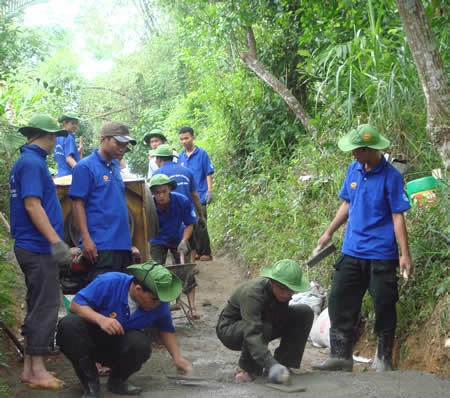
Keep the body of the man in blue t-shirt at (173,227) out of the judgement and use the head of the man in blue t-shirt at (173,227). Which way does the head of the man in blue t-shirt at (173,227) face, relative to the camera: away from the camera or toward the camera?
toward the camera

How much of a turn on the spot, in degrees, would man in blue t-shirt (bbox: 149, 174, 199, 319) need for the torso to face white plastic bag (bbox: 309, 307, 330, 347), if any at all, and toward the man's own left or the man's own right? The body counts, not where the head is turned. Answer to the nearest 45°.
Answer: approximately 90° to the man's own left

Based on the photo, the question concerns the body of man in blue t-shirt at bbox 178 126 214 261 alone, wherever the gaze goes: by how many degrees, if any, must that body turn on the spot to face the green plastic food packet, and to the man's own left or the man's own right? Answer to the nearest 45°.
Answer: approximately 90° to the man's own left

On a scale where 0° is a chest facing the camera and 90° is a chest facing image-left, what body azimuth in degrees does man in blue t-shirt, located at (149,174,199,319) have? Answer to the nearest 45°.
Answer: approximately 45°

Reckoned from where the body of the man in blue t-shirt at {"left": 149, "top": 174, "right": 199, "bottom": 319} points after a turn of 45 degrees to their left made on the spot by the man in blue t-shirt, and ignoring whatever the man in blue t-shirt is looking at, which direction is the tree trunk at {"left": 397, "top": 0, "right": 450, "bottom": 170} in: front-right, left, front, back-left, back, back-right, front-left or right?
front-left

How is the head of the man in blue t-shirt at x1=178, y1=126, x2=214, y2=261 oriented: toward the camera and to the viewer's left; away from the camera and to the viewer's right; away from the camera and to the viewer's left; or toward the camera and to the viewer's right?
toward the camera and to the viewer's left

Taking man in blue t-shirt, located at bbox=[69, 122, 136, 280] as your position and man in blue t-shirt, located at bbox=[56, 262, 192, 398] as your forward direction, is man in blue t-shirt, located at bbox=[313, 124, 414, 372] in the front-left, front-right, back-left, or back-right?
front-left

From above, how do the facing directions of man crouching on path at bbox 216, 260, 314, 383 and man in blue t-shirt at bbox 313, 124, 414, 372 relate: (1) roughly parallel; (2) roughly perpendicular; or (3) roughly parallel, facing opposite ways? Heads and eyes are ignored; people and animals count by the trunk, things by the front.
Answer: roughly perpendicular

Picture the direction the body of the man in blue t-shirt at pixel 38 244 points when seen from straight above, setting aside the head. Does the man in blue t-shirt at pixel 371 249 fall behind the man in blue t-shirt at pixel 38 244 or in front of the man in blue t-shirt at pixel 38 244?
in front

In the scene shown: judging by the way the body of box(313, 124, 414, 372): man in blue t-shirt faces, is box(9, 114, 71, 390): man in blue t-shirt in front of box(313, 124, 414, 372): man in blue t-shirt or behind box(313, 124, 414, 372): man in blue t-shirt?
in front

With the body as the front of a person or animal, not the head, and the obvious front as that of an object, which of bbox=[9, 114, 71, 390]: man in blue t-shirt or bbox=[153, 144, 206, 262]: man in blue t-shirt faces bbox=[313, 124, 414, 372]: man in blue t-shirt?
bbox=[9, 114, 71, 390]: man in blue t-shirt

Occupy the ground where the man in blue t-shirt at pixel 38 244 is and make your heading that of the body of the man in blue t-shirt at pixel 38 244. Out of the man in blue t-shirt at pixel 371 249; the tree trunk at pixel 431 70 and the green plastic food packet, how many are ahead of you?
3

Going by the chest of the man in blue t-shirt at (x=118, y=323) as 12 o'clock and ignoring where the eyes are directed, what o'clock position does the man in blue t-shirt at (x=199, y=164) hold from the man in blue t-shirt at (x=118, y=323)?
the man in blue t-shirt at (x=199, y=164) is roughly at 8 o'clock from the man in blue t-shirt at (x=118, y=323).

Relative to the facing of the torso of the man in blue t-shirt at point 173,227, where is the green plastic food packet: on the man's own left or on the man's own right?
on the man's own left

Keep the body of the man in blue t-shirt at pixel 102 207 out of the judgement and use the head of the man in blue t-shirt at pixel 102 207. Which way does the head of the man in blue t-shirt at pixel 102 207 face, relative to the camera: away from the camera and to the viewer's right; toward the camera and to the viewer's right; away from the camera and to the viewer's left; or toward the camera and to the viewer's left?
toward the camera and to the viewer's right

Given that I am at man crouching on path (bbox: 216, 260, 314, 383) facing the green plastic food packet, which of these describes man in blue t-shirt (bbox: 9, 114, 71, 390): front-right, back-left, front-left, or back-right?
back-left
